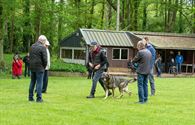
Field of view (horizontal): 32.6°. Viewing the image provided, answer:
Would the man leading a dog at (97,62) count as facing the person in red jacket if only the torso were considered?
no

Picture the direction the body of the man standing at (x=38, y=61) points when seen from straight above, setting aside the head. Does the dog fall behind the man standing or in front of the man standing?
in front

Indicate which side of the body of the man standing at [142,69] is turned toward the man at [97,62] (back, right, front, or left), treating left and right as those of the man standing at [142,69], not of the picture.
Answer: front

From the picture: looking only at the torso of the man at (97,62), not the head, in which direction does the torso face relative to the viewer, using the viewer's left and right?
facing the viewer and to the left of the viewer

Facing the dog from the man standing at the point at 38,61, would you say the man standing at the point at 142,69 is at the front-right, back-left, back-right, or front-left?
front-right

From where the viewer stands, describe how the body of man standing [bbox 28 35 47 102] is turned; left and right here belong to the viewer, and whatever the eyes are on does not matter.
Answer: facing away from the viewer and to the right of the viewer

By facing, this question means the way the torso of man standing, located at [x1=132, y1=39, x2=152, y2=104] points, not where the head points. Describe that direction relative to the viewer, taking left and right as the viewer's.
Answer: facing away from the viewer and to the left of the viewer

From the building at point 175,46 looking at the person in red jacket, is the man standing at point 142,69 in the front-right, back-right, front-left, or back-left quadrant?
front-left

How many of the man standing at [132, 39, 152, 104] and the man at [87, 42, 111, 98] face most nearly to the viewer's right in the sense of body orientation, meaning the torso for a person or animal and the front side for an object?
0

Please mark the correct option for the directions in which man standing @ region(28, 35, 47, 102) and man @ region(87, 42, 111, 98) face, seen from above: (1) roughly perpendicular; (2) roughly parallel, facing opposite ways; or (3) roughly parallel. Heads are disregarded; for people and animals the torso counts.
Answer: roughly parallel, facing opposite ways

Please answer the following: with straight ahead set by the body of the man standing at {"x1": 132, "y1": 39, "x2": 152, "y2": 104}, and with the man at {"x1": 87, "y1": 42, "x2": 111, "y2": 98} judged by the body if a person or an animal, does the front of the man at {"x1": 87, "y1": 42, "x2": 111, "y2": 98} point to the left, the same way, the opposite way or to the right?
to the left

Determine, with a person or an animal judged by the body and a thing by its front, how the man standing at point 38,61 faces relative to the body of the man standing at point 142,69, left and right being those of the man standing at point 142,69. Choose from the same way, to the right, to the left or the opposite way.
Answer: to the right

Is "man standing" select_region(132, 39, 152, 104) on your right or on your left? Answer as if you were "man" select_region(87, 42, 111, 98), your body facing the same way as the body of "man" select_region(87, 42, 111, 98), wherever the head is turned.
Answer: on your left
